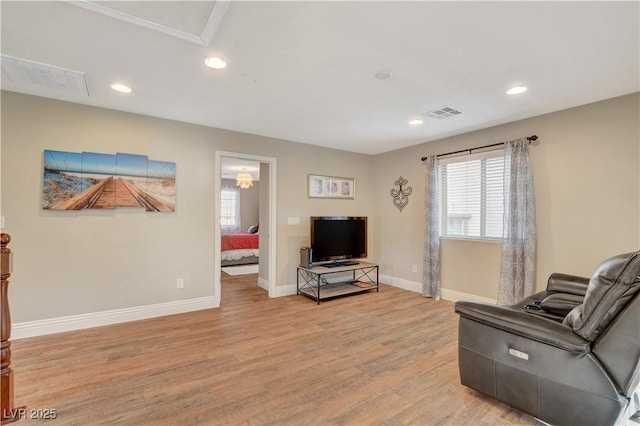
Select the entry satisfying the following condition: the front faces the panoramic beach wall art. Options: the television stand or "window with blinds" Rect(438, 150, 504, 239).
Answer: the window with blinds

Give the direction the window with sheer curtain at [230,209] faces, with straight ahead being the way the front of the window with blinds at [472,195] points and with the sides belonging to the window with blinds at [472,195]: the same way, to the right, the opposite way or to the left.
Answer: to the left

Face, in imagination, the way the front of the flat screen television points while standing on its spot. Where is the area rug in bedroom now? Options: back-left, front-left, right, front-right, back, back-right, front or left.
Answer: back

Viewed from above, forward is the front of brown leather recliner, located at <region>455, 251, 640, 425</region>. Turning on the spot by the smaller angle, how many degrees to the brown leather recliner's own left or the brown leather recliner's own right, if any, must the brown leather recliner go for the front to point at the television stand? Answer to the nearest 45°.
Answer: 0° — it already faces it

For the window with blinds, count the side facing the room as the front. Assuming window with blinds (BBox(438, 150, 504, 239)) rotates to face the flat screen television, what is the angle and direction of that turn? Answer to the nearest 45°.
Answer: approximately 45° to its right

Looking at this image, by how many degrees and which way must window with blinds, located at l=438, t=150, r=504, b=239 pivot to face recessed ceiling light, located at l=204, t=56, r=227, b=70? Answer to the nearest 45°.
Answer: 0° — it already faces it

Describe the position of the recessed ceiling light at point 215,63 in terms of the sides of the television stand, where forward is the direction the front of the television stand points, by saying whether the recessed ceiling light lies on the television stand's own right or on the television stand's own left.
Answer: on the television stand's own right

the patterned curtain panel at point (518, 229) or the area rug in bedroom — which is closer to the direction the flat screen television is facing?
the patterned curtain panel

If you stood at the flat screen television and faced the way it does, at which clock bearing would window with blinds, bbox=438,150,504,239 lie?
The window with blinds is roughly at 11 o'clock from the flat screen television.

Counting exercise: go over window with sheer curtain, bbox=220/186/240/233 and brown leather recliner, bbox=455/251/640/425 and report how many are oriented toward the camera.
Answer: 1
